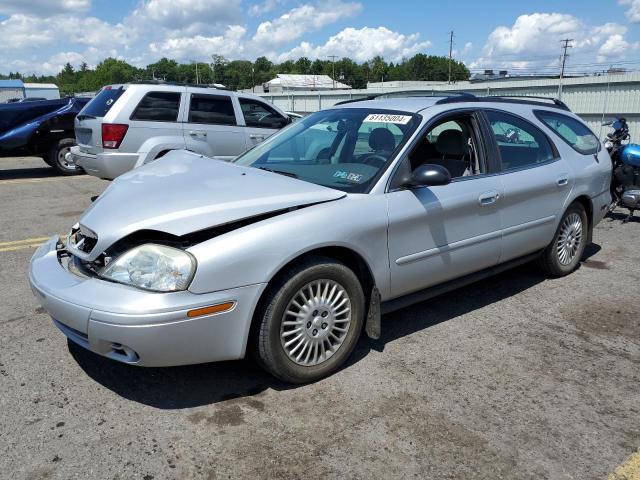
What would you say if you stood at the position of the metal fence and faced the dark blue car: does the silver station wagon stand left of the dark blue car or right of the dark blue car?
left

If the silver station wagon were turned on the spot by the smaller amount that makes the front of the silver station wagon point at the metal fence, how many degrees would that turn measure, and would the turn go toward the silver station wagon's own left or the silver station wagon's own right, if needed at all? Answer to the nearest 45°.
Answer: approximately 180°

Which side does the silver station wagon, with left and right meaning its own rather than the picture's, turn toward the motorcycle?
back

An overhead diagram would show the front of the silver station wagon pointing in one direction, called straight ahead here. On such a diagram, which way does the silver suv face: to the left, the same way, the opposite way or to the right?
the opposite way

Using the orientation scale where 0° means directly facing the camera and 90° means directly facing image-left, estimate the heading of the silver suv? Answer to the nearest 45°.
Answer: approximately 225°

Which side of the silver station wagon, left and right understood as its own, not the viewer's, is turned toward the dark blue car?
right

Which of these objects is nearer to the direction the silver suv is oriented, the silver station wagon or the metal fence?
the metal fence

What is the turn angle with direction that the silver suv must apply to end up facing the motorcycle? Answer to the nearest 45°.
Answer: approximately 90° to its right

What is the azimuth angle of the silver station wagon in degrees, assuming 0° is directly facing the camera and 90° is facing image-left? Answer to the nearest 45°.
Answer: approximately 45°
